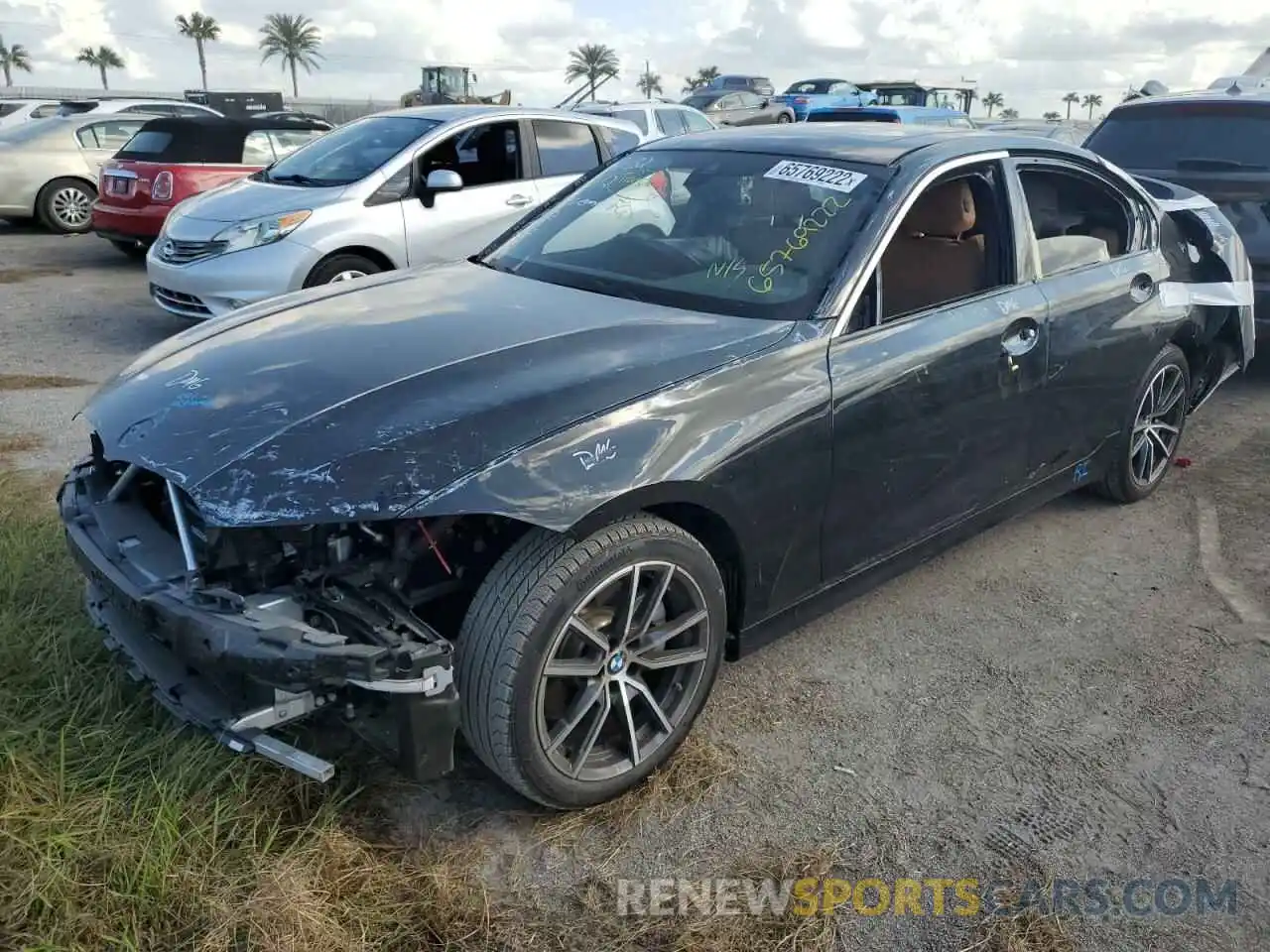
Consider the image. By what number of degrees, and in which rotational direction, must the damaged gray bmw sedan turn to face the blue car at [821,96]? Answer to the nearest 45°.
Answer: approximately 135° to its right

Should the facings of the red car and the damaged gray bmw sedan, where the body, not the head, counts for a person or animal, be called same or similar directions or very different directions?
very different directions

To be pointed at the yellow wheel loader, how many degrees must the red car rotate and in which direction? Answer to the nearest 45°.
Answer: approximately 45° to its left

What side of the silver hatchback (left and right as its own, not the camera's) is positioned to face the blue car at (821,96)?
back

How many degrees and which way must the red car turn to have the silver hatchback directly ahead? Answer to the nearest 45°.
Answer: approximately 135° to its right

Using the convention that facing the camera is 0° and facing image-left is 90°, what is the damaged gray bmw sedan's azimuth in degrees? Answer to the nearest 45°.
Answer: approximately 45°

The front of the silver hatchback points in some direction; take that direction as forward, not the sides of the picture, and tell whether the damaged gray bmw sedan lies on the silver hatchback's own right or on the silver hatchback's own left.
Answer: on the silver hatchback's own left

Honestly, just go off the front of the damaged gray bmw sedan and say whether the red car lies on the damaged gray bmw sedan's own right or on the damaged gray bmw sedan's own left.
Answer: on the damaged gray bmw sedan's own right

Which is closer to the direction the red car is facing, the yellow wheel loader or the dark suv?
the yellow wheel loader

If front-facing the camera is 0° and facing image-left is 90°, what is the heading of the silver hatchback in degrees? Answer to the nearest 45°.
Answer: approximately 45°

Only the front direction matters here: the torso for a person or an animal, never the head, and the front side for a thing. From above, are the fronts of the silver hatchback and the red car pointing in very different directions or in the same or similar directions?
very different directions

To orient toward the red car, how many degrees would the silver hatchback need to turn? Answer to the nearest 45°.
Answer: approximately 90° to its right

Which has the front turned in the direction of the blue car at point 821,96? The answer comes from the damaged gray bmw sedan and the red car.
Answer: the red car

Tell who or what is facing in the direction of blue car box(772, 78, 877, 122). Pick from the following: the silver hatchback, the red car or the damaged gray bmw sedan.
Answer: the red car

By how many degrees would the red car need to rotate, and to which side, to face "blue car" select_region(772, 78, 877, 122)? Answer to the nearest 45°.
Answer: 0° — it already faces it
